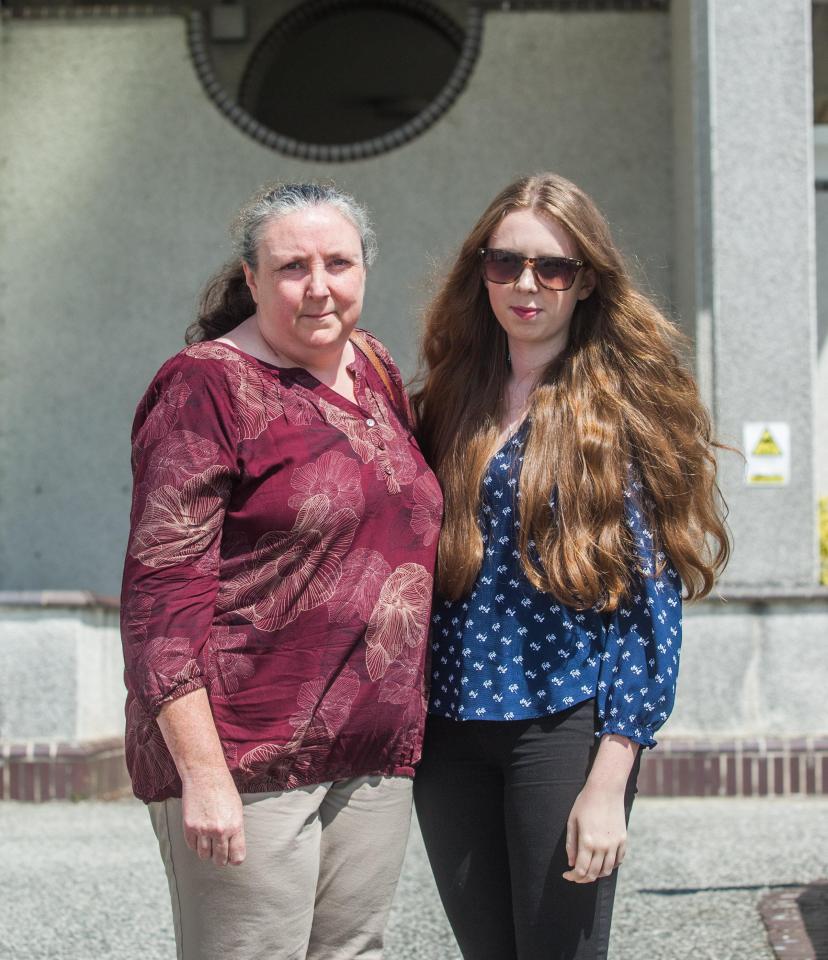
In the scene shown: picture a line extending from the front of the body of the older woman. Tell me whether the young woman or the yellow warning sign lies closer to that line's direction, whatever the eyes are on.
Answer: the young woman

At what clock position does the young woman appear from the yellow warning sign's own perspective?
The young woman is roughly at 12 o'clock from the yellow warning sign.
